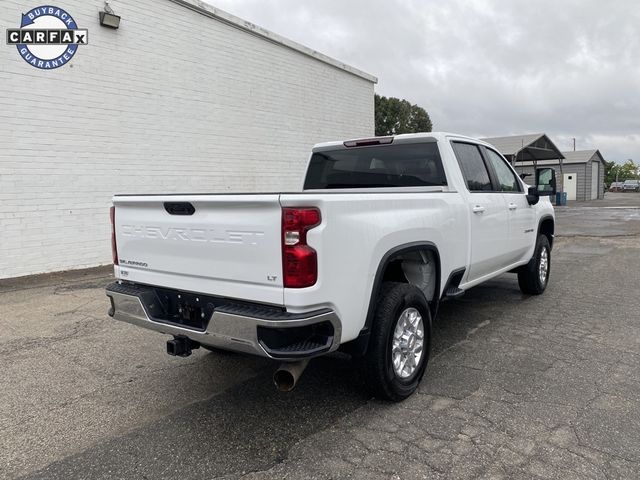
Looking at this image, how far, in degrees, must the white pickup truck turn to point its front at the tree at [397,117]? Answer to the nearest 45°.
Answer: approximately 45° to its left

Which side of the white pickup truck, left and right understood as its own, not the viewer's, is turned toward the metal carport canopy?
front

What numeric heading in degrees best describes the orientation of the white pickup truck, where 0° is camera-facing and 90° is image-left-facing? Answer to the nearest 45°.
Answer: approximately 225°
